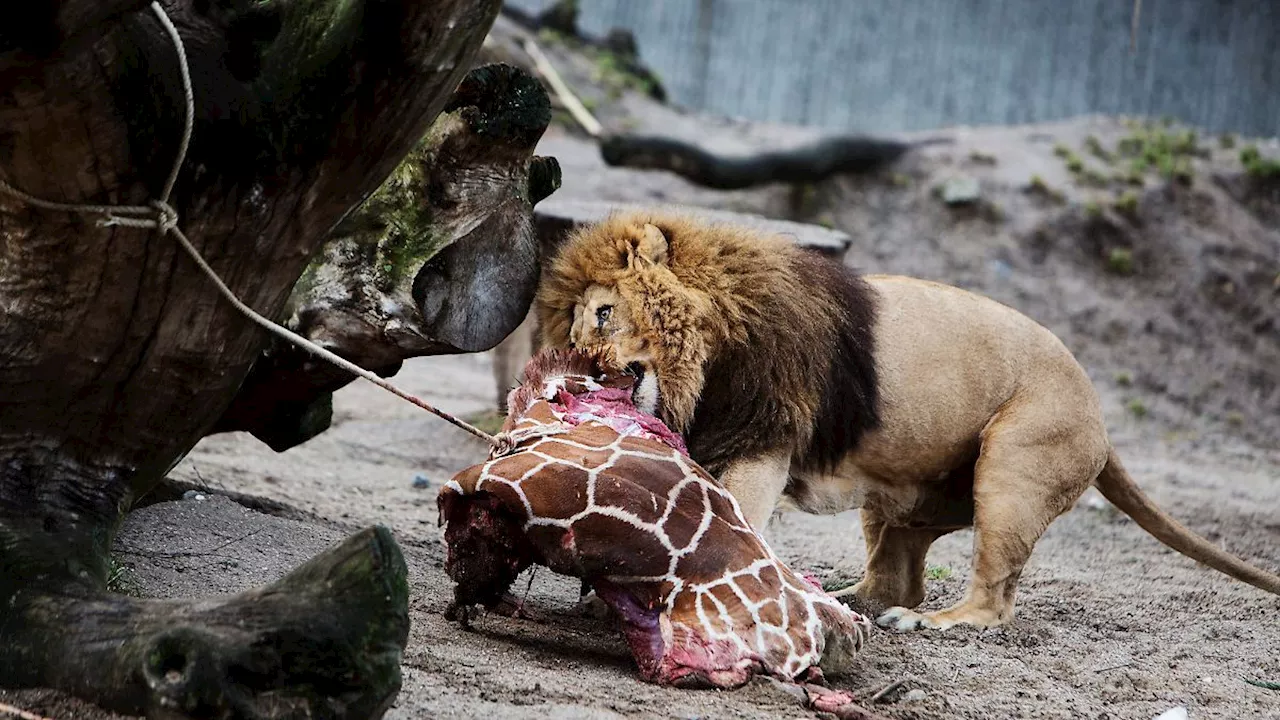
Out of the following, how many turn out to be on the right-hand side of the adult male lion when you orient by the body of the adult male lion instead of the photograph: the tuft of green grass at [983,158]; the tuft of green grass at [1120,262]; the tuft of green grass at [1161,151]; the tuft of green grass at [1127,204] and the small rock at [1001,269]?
5

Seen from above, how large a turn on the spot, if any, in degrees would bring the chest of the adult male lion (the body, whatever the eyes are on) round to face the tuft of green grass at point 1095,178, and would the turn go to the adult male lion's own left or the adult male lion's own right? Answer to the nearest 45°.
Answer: approximately 90° to the adult male lion's own right

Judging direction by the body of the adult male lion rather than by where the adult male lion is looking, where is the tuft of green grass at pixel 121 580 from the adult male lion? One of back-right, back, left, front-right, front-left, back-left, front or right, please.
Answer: front-left

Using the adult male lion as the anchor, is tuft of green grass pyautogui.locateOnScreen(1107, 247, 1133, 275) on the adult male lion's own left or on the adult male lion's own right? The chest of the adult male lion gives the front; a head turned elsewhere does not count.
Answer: on the adult male lion's own right

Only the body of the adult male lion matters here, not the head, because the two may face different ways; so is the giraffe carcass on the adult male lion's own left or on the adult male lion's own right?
on the adult male lion's own left

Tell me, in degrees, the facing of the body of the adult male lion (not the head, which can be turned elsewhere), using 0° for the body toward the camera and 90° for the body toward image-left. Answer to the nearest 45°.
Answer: approximately 90°

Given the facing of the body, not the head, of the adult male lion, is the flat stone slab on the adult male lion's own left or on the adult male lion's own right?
on the adult male lion's own right

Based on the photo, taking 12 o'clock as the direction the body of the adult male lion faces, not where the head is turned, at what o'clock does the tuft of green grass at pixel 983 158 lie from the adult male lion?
The tuft of green grass is roughly at 3 o'clock from the adult male lion.

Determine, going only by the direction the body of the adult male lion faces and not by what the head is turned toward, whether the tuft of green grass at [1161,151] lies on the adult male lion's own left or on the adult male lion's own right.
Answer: on the adult male lion's own right

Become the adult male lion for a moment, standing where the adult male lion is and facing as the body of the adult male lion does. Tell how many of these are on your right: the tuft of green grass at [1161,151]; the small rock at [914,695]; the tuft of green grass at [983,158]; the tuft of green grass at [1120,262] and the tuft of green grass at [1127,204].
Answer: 4

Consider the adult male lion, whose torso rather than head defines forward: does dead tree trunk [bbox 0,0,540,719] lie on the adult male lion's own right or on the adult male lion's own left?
on the adult male lion's own left
